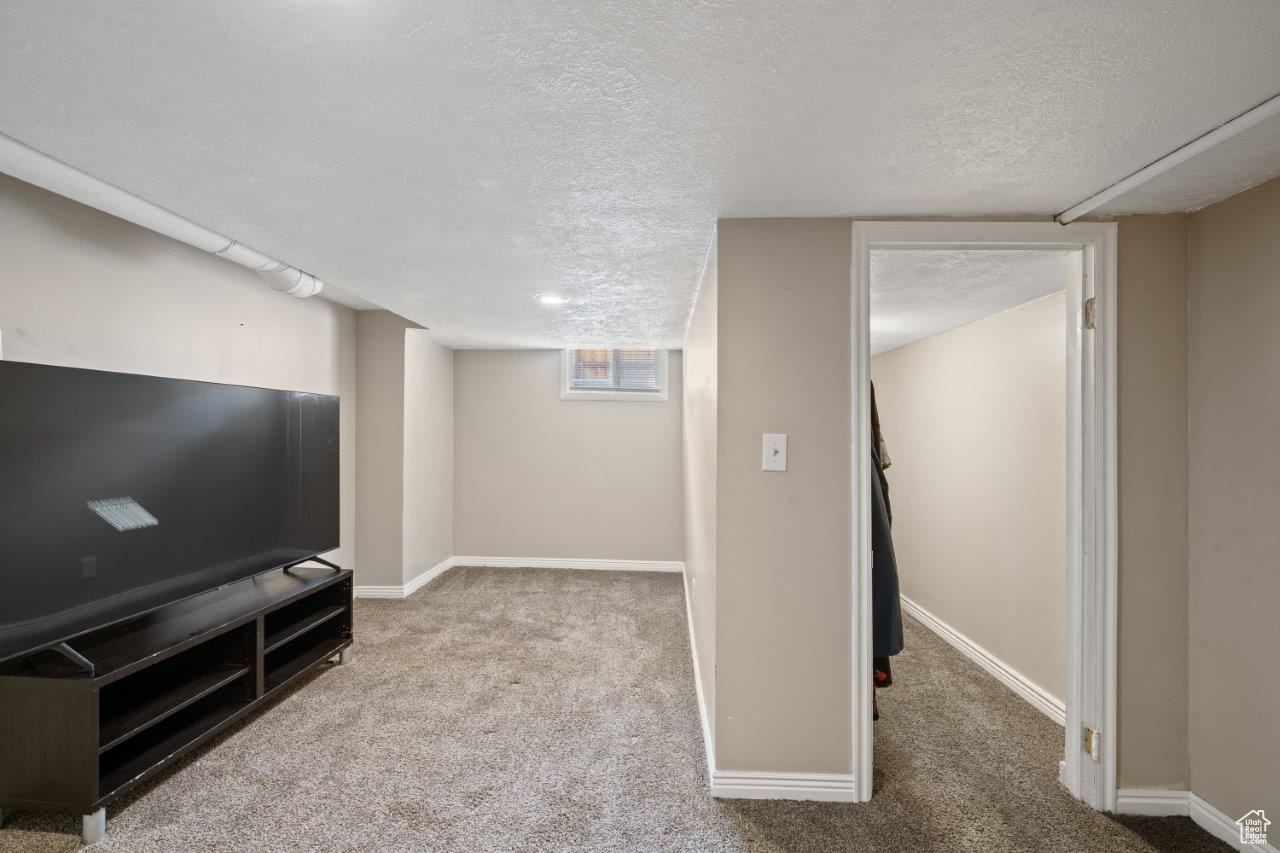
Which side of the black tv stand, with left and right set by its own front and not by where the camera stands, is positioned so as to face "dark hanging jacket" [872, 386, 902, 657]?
front

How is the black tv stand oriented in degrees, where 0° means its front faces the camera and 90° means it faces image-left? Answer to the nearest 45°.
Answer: approximately 315°

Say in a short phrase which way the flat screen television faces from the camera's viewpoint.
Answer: facing the viewer and to the right of the viewer

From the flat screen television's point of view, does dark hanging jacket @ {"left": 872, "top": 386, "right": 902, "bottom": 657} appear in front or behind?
in front

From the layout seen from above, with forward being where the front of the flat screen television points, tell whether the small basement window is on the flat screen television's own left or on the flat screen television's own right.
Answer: on the flat screen television's own left
